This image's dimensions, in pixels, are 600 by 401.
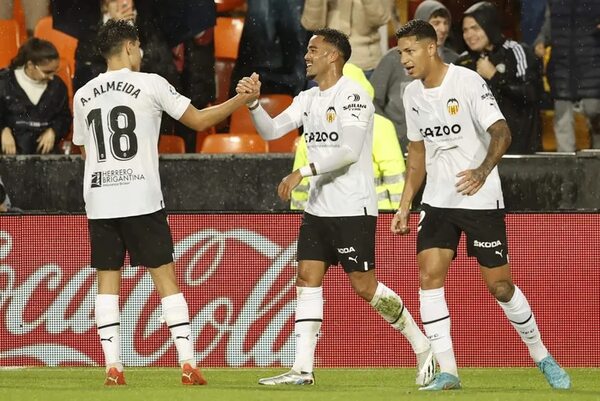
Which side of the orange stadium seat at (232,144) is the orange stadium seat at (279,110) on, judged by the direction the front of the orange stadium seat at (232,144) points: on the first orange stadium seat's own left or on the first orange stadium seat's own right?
on the first orange stadium seat's own left

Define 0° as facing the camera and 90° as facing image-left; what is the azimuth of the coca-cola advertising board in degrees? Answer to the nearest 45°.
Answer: approximately 0°

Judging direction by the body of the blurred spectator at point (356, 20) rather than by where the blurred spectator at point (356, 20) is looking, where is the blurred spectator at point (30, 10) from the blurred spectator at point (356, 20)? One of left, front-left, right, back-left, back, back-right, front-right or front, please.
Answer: right

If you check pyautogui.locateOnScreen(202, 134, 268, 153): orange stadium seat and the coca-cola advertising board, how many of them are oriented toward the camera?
2

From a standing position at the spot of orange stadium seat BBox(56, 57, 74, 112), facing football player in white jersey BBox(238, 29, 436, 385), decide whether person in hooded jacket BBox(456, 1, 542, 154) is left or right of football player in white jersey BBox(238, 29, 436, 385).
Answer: left

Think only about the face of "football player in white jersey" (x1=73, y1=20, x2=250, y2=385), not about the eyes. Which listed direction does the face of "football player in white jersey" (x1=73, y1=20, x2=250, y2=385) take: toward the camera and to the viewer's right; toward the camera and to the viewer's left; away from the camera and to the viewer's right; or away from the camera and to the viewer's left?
away from the camera and to the viewer's right
